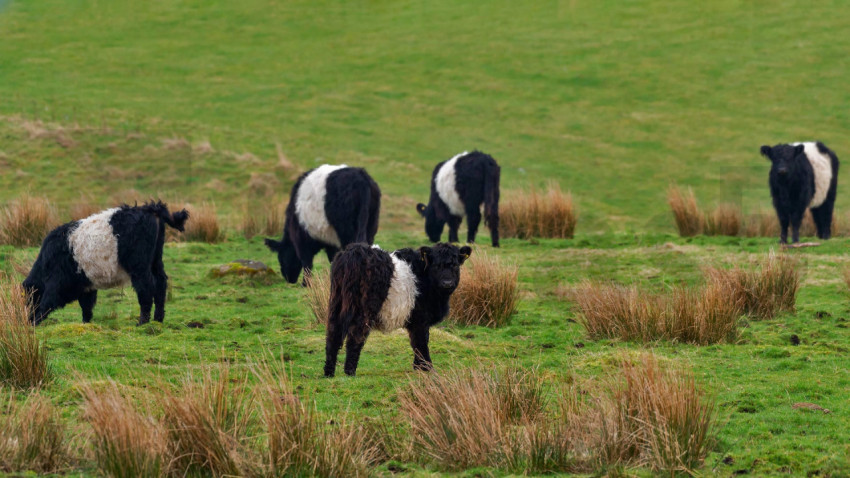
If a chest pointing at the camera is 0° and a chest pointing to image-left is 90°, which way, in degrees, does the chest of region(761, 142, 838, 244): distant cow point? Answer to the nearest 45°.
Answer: approximately 45°

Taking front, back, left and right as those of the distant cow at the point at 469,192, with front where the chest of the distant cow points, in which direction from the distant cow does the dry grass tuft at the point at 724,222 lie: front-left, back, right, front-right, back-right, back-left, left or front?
back-right

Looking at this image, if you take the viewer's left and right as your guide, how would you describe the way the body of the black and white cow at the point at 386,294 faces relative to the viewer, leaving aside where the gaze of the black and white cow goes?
facing away from the viewer and to the right of the viewer

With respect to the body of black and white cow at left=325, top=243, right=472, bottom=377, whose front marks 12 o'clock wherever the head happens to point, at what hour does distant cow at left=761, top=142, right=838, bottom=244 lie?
The distant cow is roughly at 12 o'clock from the black and white cow.

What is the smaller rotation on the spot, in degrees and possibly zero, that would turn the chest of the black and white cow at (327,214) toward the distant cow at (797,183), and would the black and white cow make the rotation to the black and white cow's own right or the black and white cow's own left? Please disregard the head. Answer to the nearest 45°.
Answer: approximately 135° to the black and white cow's own right

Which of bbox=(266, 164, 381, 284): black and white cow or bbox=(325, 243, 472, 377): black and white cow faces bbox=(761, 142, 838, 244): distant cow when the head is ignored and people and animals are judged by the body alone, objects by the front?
bbox=(325, 243, 472, 377): black and white cow

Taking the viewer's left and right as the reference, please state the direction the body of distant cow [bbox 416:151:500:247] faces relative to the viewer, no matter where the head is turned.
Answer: facing away from the viewer and to the left of the viewer
